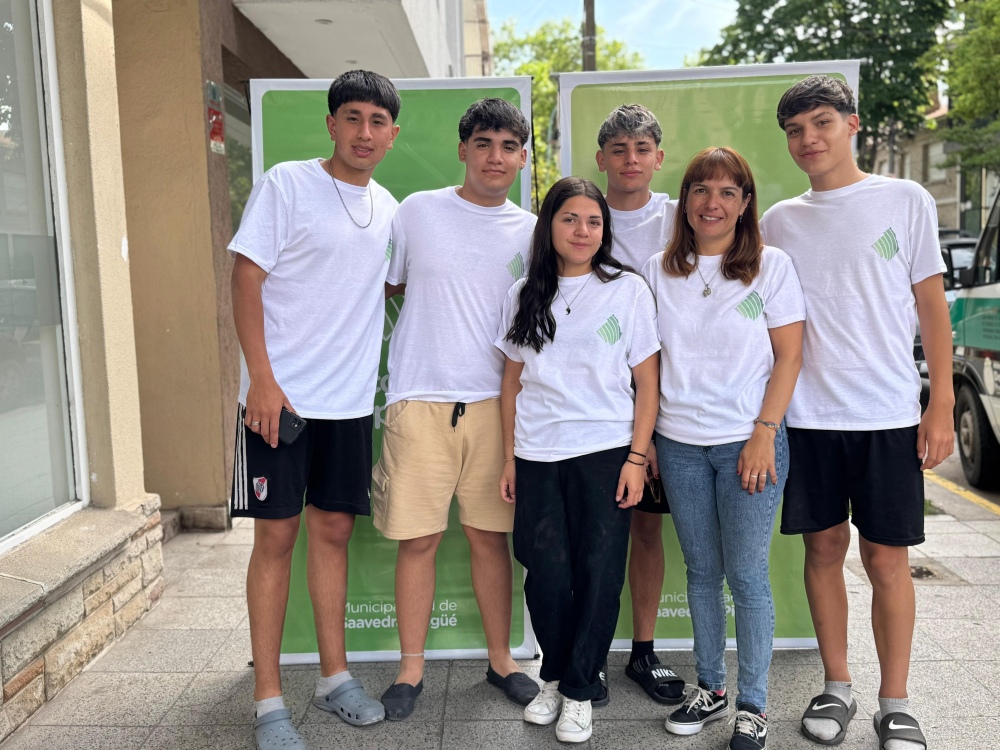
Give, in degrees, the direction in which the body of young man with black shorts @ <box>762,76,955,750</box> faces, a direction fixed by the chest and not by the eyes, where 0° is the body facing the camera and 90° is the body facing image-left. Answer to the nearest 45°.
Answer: approximately 0°

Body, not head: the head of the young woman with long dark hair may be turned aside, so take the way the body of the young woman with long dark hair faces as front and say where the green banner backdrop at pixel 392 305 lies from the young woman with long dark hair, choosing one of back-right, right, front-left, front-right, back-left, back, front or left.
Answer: back-right

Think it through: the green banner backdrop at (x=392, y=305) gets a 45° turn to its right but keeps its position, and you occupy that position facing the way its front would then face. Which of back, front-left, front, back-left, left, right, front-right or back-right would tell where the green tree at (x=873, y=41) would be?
back

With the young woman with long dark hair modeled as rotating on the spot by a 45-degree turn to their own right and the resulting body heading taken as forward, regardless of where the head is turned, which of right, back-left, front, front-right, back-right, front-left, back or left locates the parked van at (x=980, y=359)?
back

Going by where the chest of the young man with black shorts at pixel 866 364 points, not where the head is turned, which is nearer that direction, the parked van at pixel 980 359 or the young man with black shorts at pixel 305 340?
the young man with black shorts

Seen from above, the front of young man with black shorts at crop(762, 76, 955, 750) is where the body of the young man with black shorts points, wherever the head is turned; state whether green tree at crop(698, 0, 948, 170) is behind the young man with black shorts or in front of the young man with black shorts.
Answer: behind

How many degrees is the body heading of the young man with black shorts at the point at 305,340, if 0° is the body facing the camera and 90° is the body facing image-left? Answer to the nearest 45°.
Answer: approximately 315°

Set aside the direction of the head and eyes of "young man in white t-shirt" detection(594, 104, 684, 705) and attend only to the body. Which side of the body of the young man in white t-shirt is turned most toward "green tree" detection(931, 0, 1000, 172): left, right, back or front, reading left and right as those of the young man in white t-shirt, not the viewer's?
back

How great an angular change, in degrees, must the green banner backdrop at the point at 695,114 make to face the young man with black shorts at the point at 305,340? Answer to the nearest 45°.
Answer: approximately 45° to its right

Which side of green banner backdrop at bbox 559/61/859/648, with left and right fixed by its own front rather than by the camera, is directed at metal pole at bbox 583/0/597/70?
back
